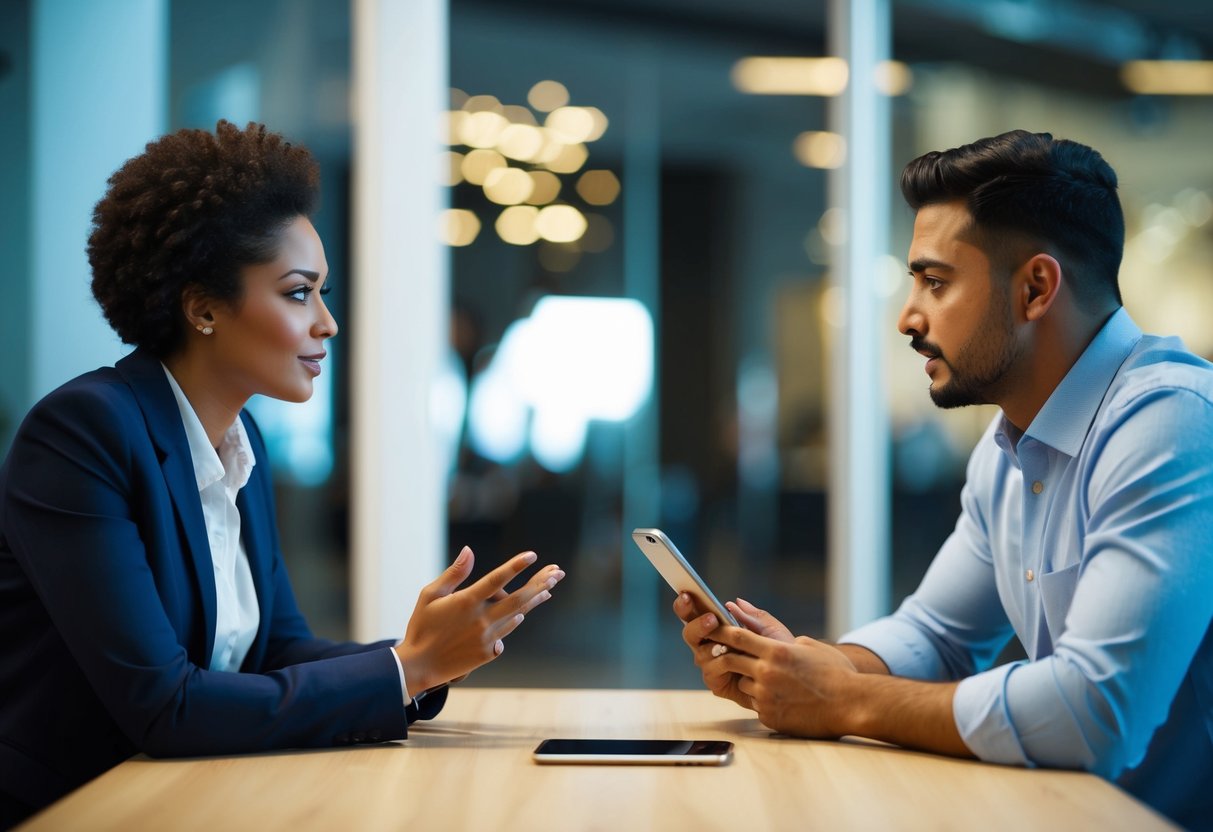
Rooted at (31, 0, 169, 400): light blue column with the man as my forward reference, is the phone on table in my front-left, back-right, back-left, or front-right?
front-right

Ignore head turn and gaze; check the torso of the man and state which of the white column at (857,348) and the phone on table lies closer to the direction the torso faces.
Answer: the phone on table

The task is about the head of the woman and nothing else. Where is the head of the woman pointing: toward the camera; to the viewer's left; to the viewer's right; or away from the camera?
to the viewer's right

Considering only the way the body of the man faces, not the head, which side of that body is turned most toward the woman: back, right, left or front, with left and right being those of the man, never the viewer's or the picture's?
front

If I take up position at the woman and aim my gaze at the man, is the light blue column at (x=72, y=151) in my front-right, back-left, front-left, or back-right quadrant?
back-left

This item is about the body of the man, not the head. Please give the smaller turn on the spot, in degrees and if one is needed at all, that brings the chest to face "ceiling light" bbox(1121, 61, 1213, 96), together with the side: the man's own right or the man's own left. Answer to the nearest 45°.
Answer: approximately 90° to the man's own right

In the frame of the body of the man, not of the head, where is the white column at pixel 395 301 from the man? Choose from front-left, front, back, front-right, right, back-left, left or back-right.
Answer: front-right

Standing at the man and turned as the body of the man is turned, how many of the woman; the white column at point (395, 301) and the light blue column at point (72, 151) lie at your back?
0

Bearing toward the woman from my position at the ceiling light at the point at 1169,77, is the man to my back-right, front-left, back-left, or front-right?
front-left

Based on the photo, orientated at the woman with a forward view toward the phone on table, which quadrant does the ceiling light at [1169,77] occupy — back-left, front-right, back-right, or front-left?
front-left

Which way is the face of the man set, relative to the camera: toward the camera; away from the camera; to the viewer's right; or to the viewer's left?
to the viewer's left

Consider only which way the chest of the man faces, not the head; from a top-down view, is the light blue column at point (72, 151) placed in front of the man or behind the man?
in front

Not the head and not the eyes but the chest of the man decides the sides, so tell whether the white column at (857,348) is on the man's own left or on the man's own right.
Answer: on the man's own right

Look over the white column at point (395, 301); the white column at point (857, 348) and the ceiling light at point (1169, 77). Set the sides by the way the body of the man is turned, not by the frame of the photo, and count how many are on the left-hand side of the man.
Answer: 0

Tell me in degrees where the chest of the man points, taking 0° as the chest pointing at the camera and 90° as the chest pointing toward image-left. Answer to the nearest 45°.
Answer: approximately 90°
